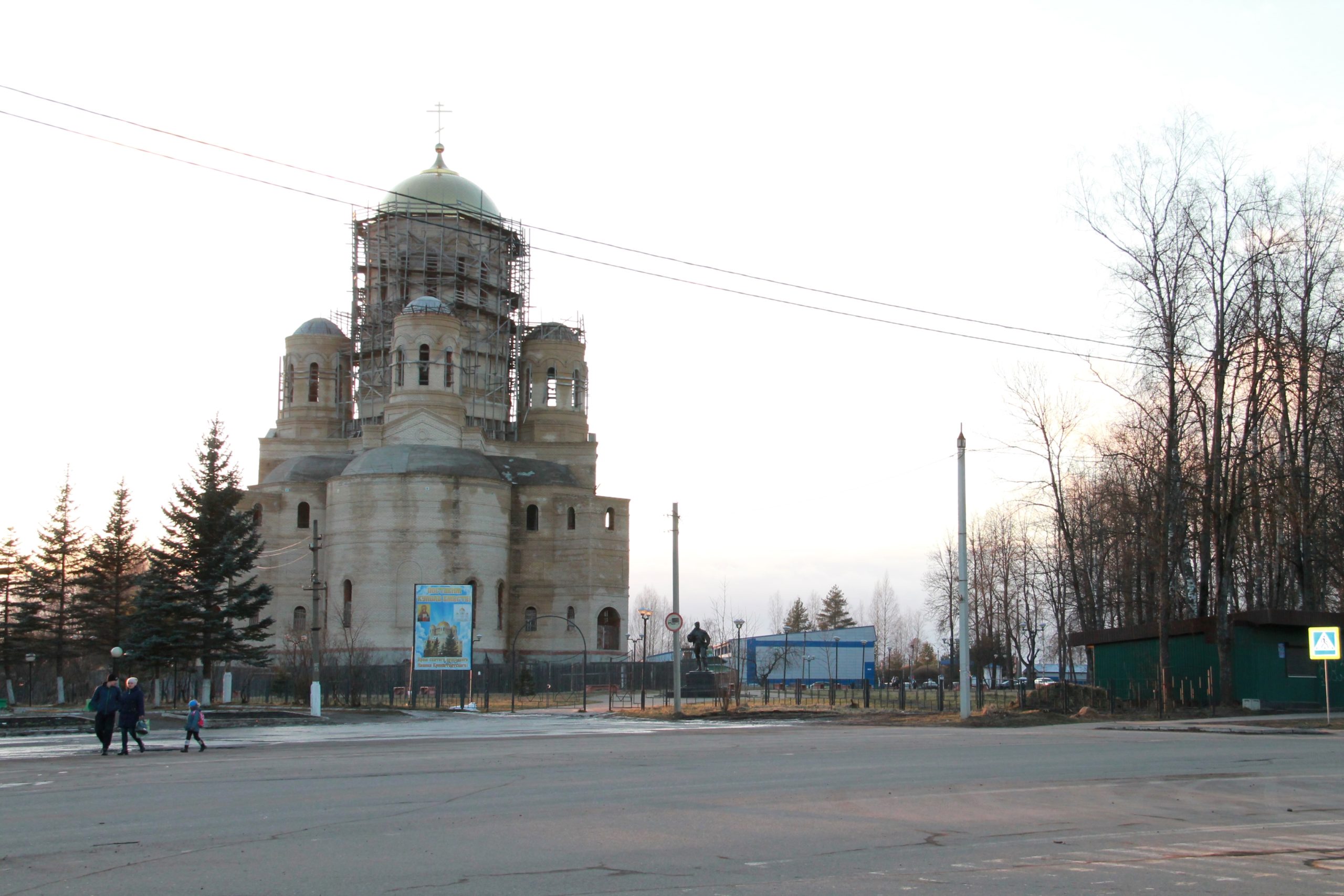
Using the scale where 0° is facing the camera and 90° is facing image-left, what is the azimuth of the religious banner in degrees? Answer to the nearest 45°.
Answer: approximately 0°

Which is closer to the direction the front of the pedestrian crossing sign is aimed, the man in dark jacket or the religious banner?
the man in dark jacket

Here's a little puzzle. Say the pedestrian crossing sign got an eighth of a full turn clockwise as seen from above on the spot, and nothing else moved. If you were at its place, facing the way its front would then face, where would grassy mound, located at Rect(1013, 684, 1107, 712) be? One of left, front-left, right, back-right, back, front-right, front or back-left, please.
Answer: right

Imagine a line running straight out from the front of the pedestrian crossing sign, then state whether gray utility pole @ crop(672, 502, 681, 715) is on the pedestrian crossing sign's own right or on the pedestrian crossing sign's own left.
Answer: on the pedestrian crossing sign's own right

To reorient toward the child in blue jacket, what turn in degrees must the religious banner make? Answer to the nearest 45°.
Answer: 0° — it already faces them

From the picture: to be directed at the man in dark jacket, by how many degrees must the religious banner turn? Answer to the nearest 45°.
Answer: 0° — it already faces them

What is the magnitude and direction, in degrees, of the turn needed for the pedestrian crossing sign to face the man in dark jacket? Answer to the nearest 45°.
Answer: approximately 45° to its right

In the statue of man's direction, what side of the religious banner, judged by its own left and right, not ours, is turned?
left

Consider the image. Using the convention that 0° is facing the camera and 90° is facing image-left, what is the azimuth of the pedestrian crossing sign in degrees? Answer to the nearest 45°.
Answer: approximately 0°

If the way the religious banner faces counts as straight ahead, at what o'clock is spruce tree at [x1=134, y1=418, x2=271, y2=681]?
The spruce tree is roughly at 4 o'clock from the religious banner.

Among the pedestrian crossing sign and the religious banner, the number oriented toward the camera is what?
2
